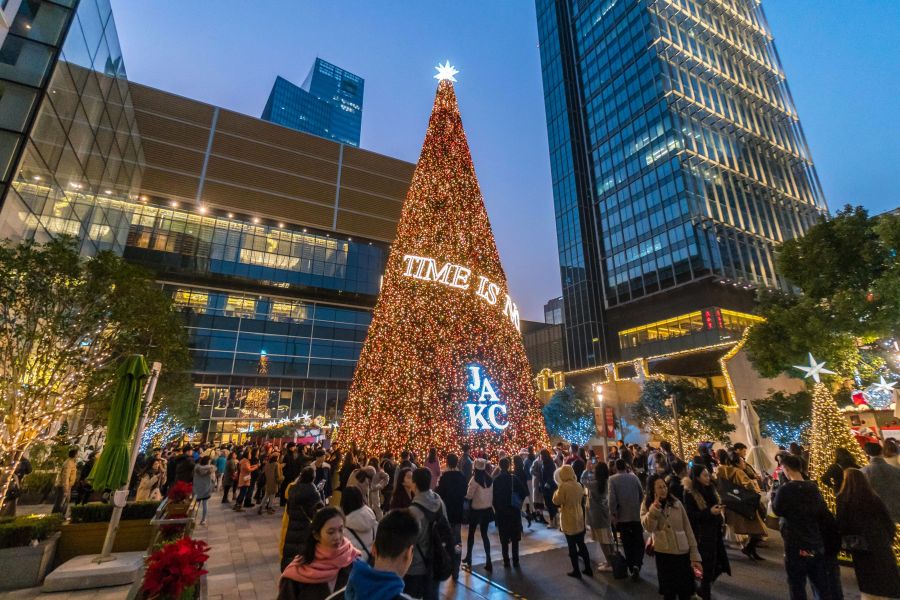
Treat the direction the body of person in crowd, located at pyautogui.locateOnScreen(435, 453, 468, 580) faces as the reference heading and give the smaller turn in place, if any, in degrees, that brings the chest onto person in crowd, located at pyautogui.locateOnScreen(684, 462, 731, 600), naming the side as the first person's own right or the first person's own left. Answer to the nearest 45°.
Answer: approximately 90° to the first person's own right

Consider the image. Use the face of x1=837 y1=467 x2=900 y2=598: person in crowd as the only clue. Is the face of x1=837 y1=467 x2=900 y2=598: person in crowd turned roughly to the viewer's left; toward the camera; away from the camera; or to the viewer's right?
away from the camera

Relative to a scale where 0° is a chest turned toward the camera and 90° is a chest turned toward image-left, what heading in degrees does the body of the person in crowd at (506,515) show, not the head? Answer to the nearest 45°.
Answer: approximately 180°

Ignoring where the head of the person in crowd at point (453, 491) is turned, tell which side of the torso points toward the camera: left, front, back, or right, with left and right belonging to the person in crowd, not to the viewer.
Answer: back

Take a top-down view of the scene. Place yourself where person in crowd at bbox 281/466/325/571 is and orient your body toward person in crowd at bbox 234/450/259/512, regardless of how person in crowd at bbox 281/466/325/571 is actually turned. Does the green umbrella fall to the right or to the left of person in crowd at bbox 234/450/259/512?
left

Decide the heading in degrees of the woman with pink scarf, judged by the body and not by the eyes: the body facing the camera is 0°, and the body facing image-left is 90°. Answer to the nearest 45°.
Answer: approximately 315°

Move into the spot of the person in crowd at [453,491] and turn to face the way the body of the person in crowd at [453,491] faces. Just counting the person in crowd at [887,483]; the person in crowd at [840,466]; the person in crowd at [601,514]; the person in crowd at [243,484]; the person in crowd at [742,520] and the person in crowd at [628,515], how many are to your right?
5

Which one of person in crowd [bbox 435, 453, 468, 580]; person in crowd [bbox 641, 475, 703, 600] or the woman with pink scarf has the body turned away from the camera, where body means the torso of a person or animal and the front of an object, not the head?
person in crowd [bbox 435, 453, 468, 580]

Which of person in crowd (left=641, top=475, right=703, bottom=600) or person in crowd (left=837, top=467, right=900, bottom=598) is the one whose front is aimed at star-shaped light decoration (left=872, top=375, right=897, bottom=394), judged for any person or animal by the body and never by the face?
person in crowd (left=837, top=467, right=900, bottom=598)

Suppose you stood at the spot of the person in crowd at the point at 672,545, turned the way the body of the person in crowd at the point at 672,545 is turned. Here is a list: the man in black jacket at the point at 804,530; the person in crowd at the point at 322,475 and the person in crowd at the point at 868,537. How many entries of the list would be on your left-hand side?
2

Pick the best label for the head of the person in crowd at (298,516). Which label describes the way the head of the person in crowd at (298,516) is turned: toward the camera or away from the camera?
away from the camera

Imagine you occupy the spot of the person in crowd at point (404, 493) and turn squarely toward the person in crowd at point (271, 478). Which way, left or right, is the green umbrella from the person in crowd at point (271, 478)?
left
